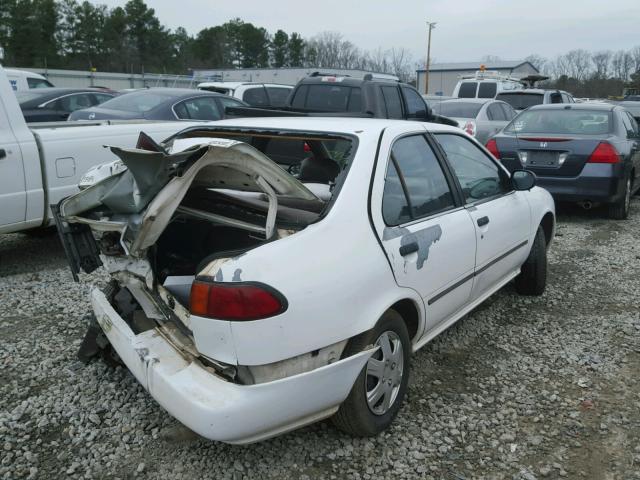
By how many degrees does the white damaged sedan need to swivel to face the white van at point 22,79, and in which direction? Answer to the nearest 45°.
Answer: approximately 90° to its left

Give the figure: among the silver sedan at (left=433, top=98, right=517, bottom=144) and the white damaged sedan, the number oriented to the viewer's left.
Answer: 0

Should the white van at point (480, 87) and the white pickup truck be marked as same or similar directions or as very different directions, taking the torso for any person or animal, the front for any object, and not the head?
very different directions

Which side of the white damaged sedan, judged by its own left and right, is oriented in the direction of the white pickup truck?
left

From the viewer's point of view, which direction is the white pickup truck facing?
to the viewer's left

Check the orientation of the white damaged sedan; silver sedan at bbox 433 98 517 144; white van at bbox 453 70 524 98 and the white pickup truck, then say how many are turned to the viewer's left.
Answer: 1

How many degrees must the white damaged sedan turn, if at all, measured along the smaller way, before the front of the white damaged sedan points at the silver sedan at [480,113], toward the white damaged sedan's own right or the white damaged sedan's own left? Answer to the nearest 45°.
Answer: approximately 45° to the white damaged sedan's own left

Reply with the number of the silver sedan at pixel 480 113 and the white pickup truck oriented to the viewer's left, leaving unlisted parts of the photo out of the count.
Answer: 1

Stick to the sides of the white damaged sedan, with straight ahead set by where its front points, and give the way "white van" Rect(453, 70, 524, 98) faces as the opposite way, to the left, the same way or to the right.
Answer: the same way

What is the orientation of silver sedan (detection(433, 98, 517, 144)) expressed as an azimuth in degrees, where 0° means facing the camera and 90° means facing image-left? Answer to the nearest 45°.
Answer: approximately 225°

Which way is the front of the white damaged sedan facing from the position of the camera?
facing away from the viewer and to the right of the viewer

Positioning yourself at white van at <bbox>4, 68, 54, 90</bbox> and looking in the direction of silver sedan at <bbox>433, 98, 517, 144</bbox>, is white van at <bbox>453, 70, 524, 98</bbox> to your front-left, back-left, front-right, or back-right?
front-left

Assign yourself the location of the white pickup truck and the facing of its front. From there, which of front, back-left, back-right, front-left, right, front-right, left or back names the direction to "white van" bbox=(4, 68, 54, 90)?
right

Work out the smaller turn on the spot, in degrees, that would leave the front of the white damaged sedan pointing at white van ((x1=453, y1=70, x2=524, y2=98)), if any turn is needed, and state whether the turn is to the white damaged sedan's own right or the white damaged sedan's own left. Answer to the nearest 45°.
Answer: approximately 45° to the white damaged sedan's own left

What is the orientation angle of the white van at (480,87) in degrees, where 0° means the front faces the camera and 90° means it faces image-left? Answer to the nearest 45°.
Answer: approximately 225°
